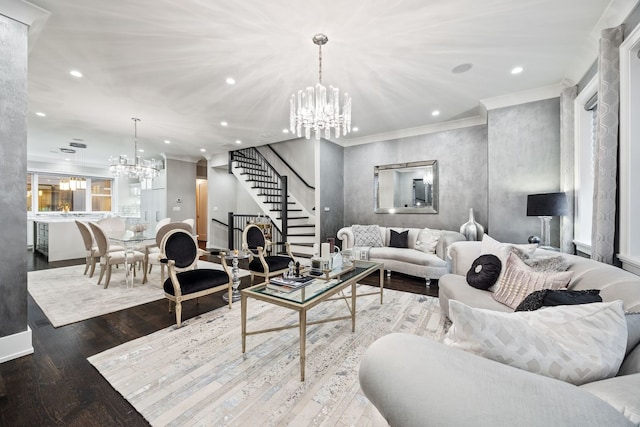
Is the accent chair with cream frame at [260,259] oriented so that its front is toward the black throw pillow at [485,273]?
yes

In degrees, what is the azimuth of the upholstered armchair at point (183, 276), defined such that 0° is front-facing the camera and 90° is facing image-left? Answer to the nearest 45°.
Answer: approximately 315°

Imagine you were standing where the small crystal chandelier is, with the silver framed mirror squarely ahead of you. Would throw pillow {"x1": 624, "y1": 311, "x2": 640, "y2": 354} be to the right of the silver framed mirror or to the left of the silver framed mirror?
right

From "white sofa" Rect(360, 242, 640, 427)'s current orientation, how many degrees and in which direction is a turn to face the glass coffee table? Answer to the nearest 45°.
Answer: approximately 45° to its right

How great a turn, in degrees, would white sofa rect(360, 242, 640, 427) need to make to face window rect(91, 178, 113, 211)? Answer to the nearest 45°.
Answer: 0° — it already faces it

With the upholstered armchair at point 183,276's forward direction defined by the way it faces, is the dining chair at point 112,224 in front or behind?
behind

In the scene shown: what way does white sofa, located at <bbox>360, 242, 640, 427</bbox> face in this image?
to the viewer's left

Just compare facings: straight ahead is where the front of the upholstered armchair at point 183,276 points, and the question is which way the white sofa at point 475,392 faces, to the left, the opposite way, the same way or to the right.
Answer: the opposite way

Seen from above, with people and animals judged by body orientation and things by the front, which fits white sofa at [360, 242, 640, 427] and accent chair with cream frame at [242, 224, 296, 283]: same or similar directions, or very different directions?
very different directions

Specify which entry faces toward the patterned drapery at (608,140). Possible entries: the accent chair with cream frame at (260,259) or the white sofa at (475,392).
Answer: the accent chair with cream frame

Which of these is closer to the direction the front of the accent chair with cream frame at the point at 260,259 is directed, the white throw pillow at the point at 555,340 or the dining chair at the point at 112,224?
the white throw pillow

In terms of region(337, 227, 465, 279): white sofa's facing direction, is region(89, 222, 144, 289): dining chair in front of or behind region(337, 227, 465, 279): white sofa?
in front

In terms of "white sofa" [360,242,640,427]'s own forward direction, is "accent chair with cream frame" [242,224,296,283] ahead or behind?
ahead

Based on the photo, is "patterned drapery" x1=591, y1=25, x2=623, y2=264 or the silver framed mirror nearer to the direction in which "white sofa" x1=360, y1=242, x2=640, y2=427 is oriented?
the silver framed mirror
